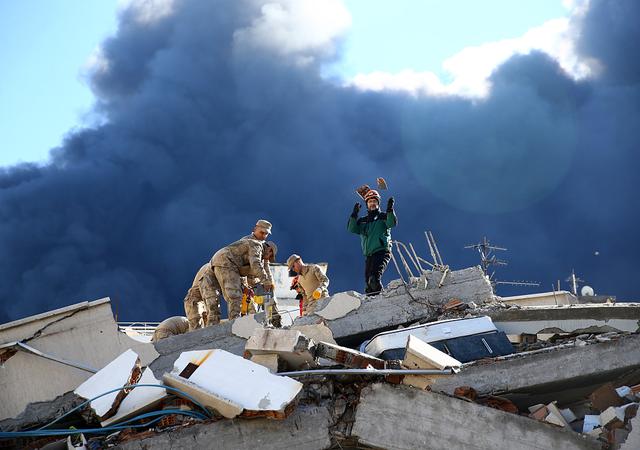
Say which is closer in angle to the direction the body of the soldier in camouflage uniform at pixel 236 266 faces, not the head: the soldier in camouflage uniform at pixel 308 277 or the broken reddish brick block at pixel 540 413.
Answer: the soldier in camouflage uniform

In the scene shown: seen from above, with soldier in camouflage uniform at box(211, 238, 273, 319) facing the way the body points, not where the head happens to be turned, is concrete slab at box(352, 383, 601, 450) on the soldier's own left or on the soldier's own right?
on the soldier's own right

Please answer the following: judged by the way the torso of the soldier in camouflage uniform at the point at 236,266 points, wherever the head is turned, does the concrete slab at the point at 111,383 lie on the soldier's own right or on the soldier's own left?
on the soldier's own right

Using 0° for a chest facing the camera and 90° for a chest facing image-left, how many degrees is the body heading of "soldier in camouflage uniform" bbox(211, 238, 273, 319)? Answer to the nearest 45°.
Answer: approximately 270°

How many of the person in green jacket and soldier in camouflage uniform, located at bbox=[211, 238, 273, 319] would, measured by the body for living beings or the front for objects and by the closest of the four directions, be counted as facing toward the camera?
1

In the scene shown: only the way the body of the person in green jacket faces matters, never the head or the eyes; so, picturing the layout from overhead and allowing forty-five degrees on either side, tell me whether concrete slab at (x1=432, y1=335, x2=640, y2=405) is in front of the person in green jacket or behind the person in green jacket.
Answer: in front

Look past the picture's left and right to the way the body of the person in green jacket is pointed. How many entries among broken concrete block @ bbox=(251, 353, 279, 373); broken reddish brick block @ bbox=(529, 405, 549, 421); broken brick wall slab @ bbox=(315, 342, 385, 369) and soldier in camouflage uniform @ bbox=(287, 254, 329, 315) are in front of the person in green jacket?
3

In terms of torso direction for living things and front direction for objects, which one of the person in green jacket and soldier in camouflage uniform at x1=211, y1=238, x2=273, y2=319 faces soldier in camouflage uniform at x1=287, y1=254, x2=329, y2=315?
soldier in camouflage uniform at x1=211, y1=238, x2=273, y2=319

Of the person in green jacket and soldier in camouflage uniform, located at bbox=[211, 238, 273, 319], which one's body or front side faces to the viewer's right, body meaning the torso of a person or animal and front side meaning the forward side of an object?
the soldier in camouflage uniform

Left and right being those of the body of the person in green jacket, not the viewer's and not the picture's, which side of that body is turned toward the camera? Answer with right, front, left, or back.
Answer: front

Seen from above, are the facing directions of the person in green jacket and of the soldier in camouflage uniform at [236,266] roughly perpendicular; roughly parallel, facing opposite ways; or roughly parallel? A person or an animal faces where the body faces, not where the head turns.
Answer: roughly perpendicular
